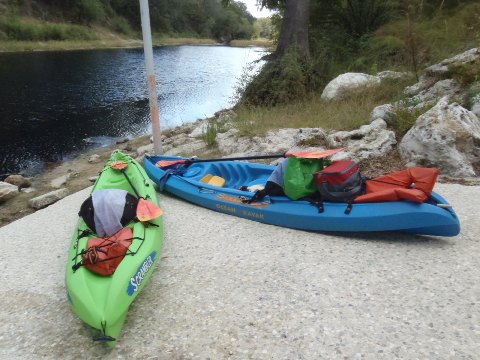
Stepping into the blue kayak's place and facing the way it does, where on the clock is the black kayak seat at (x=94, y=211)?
The black kayak seat is roughly at 11 o'clock from the blue kayak.

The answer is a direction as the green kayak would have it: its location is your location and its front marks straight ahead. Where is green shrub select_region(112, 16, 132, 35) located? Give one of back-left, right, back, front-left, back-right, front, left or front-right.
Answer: front

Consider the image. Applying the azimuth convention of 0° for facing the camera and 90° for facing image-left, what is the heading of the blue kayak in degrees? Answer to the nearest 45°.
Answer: approximately 90°

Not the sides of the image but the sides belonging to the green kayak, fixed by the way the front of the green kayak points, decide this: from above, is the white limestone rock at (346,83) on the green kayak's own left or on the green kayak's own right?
on the green kayak's own right

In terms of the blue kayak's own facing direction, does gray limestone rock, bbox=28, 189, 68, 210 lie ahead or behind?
ahead

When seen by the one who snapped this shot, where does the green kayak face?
facing away from the viewer

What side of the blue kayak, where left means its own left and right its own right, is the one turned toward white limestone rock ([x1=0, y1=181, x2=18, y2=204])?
front

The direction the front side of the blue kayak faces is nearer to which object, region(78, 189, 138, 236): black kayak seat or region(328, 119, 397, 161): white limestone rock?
the black kayak seat

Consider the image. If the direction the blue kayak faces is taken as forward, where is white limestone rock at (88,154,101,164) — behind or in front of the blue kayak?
in front

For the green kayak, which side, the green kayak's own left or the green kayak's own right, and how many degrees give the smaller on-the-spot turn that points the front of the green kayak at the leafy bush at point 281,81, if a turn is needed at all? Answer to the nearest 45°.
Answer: approximately 45° to the green kayak's own right

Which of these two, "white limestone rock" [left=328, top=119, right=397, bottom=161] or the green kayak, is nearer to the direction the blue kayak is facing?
the green kayak

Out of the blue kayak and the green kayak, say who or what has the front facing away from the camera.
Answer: the green kayak
